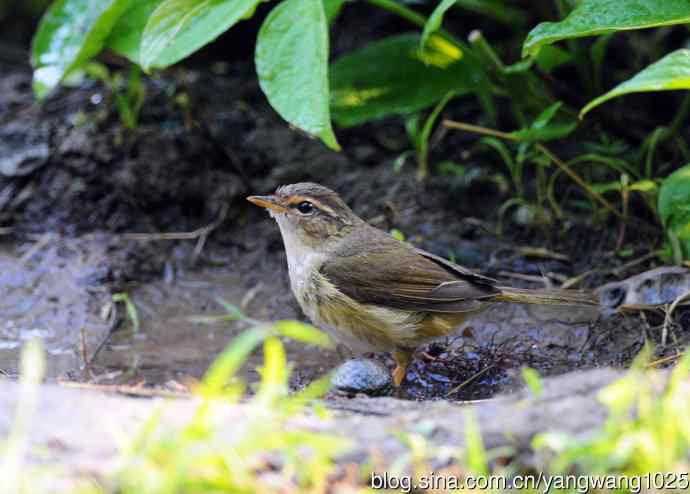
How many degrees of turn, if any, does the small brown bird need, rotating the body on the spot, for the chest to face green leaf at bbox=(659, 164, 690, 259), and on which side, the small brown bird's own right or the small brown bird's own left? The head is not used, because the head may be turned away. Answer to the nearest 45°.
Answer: approximately 180°

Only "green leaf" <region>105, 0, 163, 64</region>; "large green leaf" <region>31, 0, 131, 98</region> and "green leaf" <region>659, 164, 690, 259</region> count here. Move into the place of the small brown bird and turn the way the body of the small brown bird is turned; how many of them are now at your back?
1

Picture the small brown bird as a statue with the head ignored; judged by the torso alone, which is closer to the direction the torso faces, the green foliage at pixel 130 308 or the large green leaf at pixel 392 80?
the green foliage

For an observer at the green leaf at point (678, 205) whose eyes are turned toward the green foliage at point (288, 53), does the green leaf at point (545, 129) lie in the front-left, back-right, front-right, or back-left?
front-right

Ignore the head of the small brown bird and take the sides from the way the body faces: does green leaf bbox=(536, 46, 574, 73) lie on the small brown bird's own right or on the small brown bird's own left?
on the small brown bird's own right

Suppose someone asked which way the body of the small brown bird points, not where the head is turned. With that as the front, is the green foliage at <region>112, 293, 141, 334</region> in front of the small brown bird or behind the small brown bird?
in front

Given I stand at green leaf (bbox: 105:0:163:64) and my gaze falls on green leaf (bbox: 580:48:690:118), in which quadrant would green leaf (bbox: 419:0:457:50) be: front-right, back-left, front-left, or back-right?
front-left

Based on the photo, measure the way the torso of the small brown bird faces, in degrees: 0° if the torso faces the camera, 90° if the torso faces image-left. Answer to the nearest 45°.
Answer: approximately 90°

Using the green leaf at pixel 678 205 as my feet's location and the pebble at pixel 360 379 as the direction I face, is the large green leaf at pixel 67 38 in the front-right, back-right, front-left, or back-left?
front-right

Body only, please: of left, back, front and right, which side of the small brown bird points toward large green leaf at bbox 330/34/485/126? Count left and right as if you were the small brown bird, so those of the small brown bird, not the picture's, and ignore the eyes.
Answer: right
